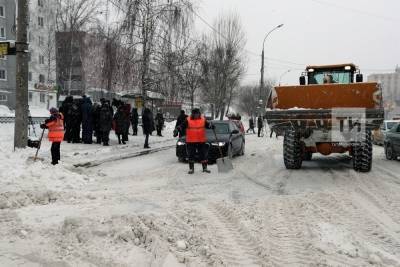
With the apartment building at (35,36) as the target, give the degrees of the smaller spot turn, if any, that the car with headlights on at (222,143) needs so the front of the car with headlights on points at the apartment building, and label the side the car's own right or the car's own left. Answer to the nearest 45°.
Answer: approximately 90° to the car's own right

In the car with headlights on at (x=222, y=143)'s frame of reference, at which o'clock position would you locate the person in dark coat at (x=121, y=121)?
The person in dark coat is roughly at 3 o'clock from the car with headlights on.

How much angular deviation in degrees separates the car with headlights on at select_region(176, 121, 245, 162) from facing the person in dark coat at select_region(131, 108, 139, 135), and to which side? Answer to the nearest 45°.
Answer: approximately 90° to its right

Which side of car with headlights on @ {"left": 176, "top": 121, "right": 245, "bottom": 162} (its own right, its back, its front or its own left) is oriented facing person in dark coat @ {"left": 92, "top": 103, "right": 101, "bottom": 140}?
right

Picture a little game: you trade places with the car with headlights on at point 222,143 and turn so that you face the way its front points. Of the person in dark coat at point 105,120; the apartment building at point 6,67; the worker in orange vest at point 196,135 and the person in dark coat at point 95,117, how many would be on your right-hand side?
3

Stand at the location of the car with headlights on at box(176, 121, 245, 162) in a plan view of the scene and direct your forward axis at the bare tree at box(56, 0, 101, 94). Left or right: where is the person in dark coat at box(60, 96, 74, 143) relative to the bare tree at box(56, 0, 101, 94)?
left

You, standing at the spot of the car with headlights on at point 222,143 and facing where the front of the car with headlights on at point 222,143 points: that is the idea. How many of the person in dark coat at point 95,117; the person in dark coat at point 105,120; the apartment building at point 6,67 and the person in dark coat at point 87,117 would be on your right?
4

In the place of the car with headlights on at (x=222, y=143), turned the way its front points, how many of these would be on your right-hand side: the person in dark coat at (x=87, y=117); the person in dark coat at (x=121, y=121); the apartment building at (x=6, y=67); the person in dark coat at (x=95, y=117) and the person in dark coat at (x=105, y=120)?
5

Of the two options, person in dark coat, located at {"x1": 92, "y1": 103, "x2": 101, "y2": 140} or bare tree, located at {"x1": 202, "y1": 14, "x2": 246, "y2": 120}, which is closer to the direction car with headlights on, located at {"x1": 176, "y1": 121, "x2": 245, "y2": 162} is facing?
the person in dark coat

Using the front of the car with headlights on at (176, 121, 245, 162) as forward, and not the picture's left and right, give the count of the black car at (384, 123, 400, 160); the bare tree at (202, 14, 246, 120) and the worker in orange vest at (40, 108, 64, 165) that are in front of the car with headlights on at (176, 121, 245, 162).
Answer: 1

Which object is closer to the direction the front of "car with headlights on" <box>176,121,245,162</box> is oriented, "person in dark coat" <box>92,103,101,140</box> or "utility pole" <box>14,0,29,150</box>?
the utility pole

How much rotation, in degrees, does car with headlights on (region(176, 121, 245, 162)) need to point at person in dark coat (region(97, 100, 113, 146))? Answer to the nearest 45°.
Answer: approximately 90° to its right

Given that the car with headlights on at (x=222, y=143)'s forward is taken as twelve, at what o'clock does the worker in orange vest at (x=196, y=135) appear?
The worker in orange vest is roughly at 11 o'clock from the car with headlights on.

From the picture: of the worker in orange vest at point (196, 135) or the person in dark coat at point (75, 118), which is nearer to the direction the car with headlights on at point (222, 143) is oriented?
the worker in orange vest

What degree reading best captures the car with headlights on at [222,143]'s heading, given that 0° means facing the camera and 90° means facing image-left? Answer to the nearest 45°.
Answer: approximately 45°

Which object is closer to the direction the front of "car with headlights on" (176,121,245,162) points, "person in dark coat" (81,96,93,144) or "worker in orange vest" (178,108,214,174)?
the worker in orange vest
